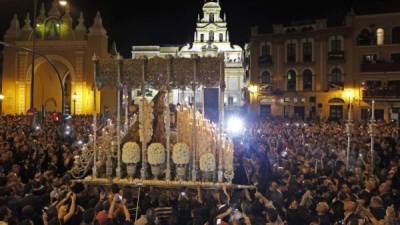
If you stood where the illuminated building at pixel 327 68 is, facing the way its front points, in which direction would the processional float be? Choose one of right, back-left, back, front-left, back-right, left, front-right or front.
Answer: front

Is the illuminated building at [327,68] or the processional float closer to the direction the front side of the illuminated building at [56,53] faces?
the processional float

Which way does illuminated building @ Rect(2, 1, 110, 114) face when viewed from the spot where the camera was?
facing the viewer

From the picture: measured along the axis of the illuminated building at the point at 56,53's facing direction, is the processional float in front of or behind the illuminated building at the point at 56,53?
in front

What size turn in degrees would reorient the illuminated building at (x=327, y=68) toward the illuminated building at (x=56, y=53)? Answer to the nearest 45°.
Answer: approximately 45° to its right

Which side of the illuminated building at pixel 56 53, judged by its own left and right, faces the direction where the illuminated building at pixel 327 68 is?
left

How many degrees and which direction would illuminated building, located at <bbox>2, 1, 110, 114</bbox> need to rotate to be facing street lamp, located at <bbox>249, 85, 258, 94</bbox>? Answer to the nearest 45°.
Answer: approximately 90° to its left

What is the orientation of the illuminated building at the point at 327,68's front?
toward the camera
